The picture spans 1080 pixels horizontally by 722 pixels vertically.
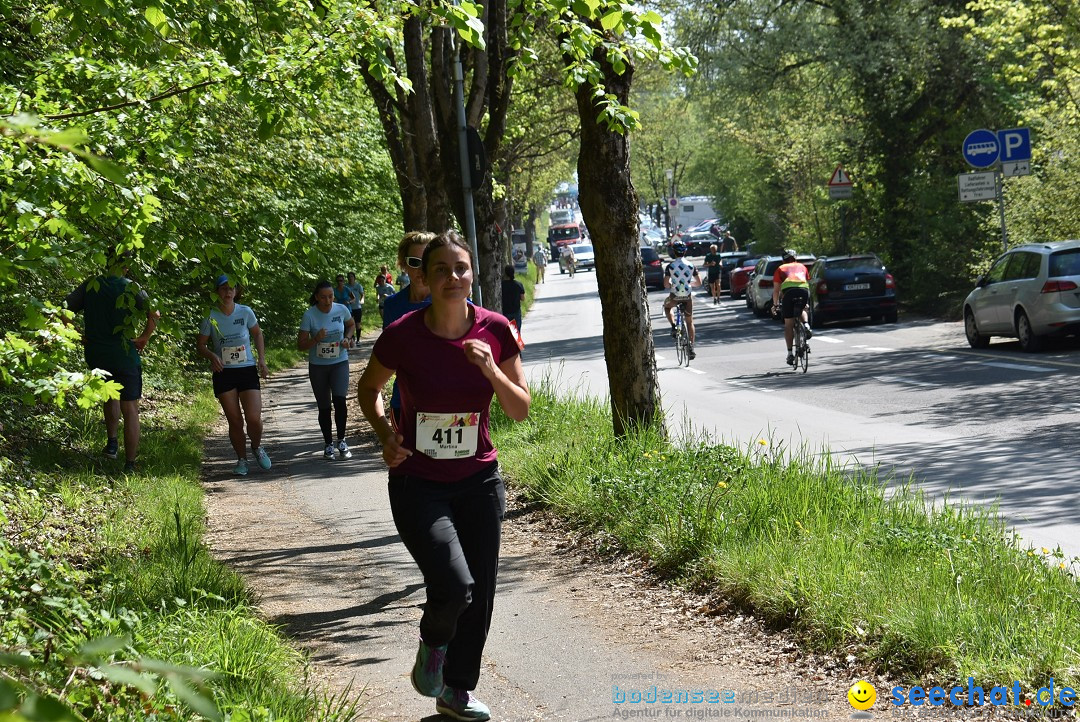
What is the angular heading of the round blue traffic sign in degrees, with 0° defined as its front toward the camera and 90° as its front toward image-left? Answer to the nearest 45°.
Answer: approximately 0°

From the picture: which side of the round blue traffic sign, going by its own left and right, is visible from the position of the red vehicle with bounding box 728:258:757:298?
back

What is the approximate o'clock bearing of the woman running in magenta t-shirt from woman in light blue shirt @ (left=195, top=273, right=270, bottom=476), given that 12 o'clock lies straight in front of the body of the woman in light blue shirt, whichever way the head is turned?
The woman running in magenta t-shirt is roughly at 12 o'clock from the woman in light blue shirt.

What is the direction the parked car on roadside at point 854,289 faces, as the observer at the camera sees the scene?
facing away from the viewer

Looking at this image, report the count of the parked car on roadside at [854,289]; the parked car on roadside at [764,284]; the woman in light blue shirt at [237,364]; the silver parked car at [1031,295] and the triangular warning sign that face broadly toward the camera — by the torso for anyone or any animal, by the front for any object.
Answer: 2

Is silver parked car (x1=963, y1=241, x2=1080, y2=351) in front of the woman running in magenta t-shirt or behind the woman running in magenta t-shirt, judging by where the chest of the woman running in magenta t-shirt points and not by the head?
behind

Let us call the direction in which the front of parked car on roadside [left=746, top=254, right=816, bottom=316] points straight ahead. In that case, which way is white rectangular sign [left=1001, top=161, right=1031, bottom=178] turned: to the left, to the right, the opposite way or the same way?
the opposite way

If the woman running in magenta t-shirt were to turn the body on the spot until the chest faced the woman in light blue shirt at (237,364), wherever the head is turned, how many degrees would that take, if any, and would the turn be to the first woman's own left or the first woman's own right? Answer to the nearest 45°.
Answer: approximately 180°

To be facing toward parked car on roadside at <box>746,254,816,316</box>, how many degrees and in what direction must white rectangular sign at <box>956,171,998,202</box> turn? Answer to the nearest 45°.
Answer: approximately 135° to its right

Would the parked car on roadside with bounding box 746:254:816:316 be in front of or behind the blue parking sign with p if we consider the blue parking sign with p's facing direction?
behind

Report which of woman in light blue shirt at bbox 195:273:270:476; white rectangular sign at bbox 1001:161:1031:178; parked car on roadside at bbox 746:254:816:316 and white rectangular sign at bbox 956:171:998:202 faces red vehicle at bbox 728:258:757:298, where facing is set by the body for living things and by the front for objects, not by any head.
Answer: the parked car on roadside

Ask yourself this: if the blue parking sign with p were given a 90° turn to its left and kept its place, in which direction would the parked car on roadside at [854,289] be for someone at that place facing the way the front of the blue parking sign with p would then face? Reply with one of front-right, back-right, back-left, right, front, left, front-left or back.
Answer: back-left

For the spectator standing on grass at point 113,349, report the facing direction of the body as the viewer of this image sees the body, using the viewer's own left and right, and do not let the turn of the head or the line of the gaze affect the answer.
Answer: facing away from the viewer

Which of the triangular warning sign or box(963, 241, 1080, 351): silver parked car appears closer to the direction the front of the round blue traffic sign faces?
the silver parked car
